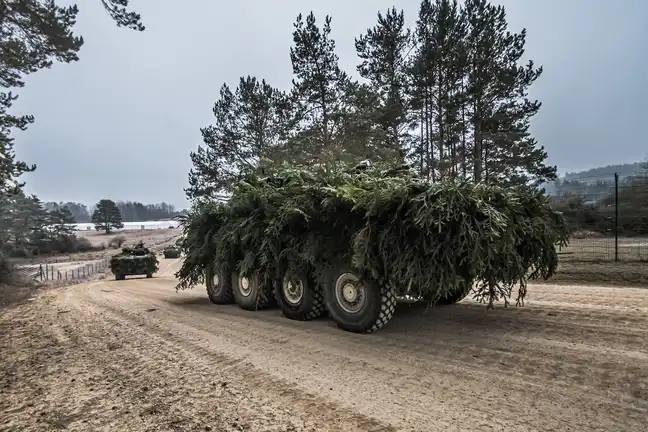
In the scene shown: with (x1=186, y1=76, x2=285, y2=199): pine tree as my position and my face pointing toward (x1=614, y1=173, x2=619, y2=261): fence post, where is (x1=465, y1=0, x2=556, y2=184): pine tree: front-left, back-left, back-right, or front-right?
front-left

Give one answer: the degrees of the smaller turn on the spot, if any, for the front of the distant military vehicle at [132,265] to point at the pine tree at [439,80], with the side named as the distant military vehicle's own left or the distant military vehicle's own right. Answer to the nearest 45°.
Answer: approximately 45° to the distant military vehicle's own left

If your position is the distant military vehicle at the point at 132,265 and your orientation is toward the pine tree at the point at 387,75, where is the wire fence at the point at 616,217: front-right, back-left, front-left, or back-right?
front-right

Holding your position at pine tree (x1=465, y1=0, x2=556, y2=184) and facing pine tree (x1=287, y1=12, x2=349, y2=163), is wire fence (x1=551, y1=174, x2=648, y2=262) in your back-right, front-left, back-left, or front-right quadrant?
back-left

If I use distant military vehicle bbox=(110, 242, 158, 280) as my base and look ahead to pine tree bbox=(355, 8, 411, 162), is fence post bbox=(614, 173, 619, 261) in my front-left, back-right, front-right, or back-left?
front-right

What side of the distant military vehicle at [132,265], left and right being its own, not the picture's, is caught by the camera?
front

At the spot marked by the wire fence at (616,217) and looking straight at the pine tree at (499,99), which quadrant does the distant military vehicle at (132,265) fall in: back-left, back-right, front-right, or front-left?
front-left

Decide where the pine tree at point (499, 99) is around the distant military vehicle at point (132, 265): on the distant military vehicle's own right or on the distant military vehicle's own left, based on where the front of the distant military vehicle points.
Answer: on the distant military vehicle's own left

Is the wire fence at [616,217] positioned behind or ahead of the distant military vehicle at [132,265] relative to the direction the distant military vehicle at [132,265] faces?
ahead
